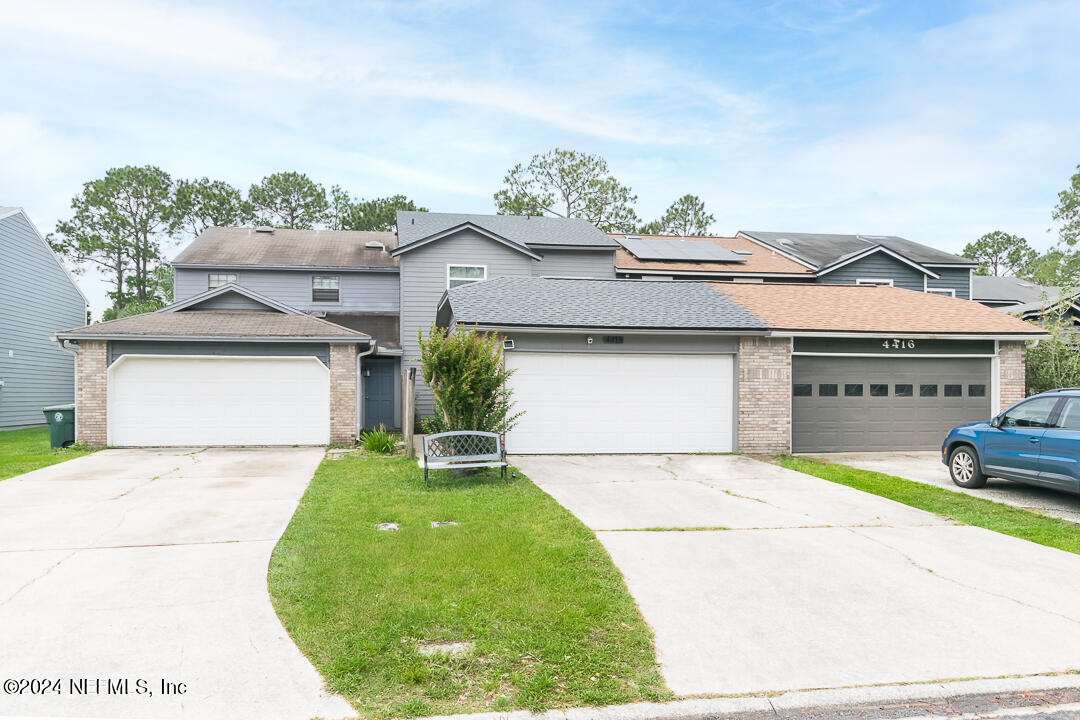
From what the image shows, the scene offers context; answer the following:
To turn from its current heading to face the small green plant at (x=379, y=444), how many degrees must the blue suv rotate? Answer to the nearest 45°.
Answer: approximately 45° to its left

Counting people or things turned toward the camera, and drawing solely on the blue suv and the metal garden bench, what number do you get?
1

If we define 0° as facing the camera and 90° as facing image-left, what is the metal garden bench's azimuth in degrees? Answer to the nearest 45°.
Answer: approximately 0°

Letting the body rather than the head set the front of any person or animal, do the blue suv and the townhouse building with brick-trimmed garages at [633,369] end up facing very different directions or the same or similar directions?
very different directions

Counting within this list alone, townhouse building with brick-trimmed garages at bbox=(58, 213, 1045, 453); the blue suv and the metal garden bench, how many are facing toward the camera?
2

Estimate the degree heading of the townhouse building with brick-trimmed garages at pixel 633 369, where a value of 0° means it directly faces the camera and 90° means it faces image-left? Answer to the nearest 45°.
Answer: approximately 0°

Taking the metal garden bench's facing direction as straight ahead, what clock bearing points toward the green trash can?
The green trash can is roughly at 4 o'clock from the metal garden bench.

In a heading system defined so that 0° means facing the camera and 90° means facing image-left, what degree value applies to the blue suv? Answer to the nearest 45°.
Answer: approximately 135°

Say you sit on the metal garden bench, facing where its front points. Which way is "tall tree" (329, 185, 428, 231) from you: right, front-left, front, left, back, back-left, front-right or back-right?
back

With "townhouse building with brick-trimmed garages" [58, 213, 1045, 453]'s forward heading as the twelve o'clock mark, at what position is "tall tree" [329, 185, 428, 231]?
The tall tree is roughly at 5 o'clock from the townhouse building with brick-trimmed garages.

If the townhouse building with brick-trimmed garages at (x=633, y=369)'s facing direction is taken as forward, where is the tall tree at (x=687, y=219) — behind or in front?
behind

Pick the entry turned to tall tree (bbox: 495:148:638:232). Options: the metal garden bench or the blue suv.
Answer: the blue suv
